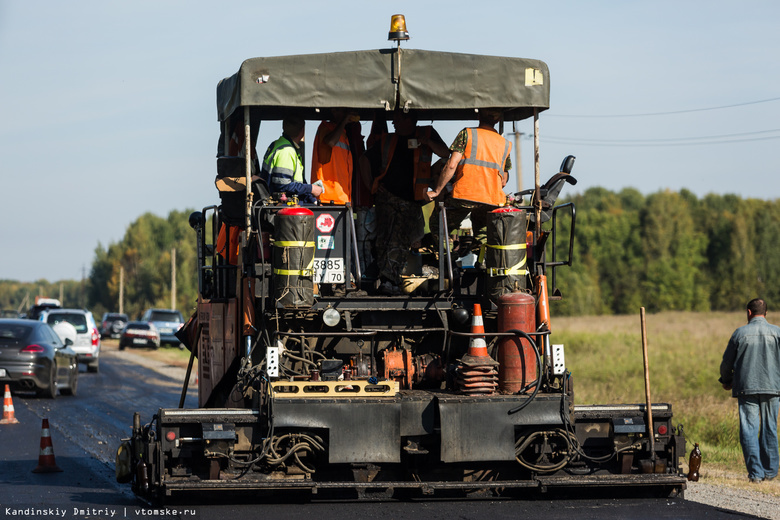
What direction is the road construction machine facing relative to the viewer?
away from the camera

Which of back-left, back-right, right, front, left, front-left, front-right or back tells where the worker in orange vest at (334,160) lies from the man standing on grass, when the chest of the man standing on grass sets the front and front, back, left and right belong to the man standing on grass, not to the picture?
back-left

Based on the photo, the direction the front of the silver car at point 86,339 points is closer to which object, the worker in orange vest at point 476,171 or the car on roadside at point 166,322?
the car on roadside

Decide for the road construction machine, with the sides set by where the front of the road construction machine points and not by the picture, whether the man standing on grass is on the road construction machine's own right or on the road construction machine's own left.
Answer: on the road construction machine's own right

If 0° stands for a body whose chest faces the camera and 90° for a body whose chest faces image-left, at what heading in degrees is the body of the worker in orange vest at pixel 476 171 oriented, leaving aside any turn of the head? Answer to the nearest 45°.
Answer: approximately 180°

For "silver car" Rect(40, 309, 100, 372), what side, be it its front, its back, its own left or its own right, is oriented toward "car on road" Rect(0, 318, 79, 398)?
back

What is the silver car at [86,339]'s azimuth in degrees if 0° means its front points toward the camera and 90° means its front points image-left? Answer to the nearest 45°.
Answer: approximately 180°

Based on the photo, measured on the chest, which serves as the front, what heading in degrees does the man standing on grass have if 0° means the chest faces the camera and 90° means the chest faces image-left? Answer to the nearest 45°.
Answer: approximately 180°

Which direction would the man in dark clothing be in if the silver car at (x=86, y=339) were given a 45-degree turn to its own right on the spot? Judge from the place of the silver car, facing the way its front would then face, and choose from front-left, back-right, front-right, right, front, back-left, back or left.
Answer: back-right
